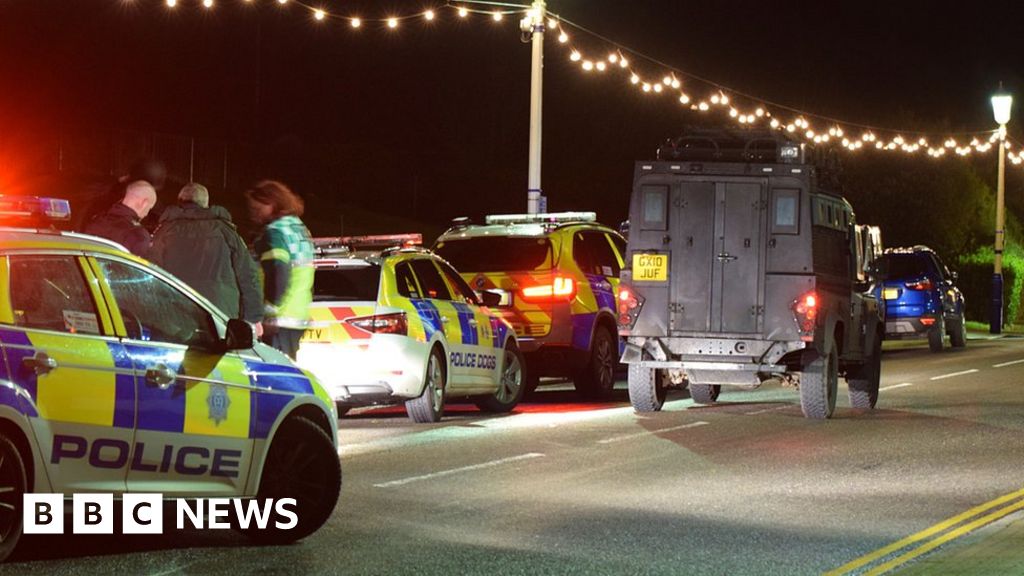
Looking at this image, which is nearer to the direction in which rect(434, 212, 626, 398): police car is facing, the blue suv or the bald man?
the blue suv

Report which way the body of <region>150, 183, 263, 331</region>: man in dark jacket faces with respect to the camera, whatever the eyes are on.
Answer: away from the camera

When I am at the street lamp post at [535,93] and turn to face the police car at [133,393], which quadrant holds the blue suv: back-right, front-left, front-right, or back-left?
back-left

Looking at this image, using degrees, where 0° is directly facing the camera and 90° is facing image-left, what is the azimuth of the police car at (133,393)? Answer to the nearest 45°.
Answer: approximately 225°

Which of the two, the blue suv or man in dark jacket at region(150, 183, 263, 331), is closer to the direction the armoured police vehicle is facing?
the blue suv

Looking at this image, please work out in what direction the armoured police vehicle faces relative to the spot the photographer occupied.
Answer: facing away from the viewer

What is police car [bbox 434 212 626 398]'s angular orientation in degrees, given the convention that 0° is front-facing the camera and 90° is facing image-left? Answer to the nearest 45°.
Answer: approximately 225°
